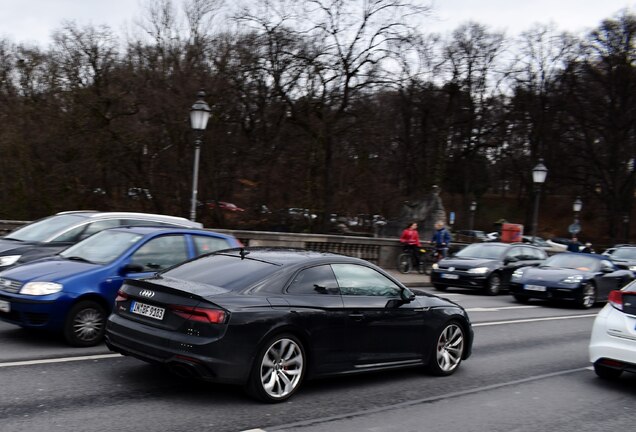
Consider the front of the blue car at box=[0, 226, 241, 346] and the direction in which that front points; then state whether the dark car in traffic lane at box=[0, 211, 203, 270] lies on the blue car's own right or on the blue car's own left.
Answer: on the blue car's own right

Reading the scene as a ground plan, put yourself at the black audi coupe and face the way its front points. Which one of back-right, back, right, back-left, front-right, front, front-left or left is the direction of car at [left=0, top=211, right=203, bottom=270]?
left

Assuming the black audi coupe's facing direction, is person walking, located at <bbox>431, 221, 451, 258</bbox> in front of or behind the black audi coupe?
in front

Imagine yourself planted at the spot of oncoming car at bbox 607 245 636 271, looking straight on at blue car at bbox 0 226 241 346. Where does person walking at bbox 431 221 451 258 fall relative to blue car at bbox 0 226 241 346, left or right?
right

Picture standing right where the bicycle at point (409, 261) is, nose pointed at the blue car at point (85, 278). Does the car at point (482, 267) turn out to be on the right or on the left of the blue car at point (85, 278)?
left

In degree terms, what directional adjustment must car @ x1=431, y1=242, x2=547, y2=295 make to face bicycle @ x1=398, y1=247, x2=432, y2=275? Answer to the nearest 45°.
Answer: approximately 90° to its right

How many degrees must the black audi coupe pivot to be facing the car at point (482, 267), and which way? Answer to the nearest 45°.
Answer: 0° — it already faces it

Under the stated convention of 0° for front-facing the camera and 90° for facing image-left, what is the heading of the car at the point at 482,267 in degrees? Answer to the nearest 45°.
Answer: approximately 45°

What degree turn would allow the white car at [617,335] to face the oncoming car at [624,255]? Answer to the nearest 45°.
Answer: approximately 45° to its left

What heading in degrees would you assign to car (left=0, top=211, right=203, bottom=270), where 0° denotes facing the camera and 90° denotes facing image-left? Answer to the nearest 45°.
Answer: approximately 45°

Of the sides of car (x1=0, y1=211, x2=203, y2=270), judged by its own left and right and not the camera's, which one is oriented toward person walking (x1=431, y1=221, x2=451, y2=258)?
back

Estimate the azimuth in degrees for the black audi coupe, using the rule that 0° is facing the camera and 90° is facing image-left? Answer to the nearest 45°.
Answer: approximately 225°

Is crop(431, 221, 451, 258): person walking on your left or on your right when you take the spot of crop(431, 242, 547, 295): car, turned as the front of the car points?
on your right

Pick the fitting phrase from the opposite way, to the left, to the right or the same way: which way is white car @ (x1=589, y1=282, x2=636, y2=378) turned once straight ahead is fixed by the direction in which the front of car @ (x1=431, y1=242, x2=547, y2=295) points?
the opposite way
